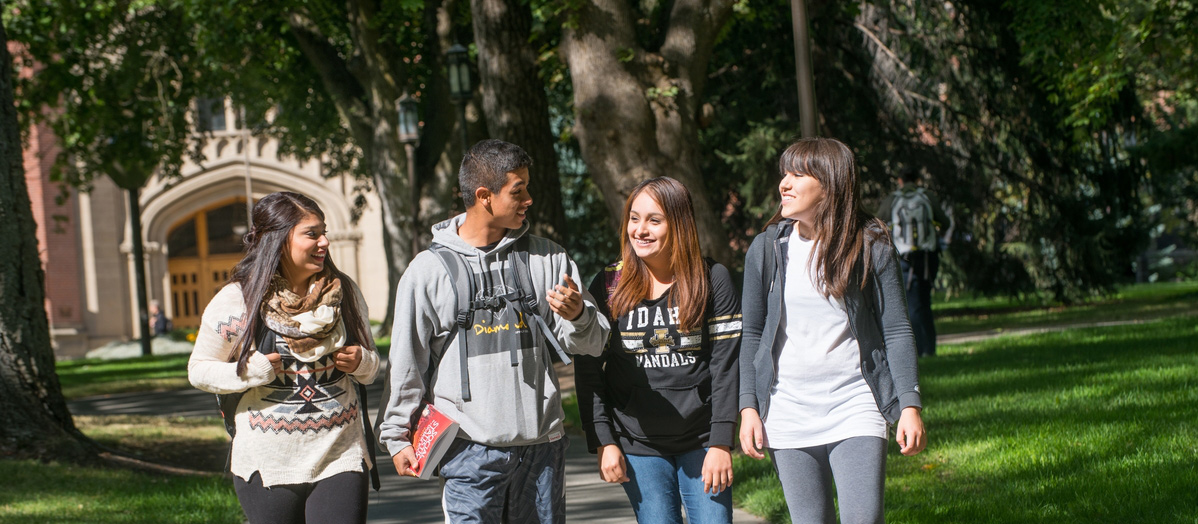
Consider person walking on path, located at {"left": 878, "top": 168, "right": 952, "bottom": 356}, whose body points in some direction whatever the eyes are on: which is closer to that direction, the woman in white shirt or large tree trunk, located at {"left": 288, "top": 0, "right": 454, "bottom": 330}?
the large tree trunk

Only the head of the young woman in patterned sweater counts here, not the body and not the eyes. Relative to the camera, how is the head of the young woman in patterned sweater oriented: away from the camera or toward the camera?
toward the camera

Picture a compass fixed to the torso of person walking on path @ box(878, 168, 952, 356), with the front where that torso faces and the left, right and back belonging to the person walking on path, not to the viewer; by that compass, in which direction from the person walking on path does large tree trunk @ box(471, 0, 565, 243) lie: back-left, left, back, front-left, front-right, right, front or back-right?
left

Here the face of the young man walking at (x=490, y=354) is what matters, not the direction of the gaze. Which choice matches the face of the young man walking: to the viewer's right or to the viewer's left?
to the viewer's right

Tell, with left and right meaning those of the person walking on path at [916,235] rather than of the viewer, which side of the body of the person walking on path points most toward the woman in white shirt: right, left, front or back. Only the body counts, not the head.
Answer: back

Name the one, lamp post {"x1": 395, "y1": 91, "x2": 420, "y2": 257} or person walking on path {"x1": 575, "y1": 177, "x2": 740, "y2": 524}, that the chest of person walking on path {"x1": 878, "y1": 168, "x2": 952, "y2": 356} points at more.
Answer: the lamp post

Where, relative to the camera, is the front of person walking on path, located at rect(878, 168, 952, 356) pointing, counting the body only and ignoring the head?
away from the camera

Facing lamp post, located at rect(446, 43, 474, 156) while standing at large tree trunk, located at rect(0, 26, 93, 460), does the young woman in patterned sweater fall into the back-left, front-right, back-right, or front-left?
back-right

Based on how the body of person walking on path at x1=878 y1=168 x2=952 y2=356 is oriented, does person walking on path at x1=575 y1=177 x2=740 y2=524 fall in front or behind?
behind

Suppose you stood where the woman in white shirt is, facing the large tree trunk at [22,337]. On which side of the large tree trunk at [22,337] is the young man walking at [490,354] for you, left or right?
left

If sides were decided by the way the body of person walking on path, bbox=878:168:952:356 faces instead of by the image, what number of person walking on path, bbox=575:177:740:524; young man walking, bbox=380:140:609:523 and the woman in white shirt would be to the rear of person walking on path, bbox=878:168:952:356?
3

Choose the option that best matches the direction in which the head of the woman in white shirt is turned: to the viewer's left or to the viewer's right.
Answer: to the viewer's left

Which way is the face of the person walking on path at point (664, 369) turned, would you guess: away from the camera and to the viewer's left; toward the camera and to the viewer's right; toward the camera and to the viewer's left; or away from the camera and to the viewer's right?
toward the camera and to the viewer's left
